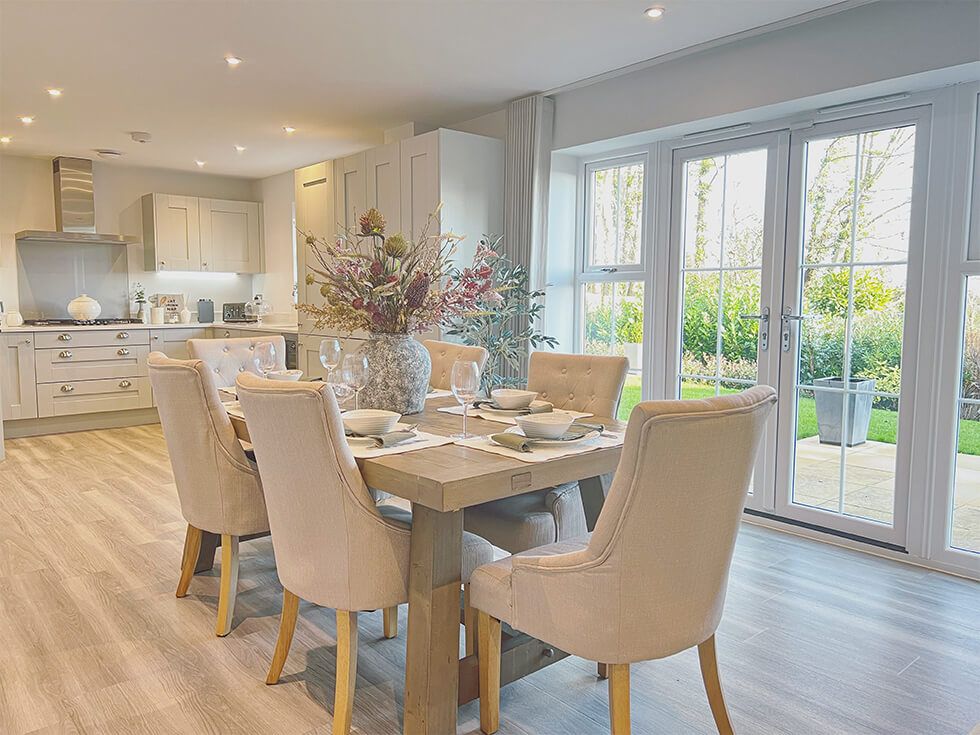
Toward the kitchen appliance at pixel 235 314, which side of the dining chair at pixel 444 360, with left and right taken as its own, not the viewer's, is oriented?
right

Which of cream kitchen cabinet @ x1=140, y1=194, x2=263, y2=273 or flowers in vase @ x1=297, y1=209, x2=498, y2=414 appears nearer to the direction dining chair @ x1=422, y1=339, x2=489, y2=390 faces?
the flowers in vase

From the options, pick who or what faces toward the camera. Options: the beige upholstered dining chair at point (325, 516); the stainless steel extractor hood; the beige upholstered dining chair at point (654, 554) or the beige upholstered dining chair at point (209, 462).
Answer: the stainless steel extractor hood

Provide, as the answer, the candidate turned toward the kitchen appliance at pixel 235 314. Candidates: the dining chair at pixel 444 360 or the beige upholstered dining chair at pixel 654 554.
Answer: the beige upholstered dining chair

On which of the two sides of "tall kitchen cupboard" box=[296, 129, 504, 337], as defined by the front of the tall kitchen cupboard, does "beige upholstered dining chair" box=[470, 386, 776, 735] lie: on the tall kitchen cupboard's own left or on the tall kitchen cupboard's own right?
on the tall kitchen cupboard's own left

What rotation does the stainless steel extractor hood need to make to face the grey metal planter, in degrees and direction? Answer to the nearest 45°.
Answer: approximately 45° to its left

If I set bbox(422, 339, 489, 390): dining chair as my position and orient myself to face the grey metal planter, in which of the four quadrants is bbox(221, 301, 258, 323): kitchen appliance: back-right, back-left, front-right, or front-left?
back-left

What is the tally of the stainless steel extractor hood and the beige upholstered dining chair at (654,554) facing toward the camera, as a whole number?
1

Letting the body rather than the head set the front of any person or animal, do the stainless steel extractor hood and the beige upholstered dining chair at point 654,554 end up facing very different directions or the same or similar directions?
very different directions

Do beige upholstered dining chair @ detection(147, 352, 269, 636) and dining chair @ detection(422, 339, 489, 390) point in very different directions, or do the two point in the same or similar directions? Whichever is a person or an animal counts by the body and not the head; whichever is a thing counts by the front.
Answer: very different directions
